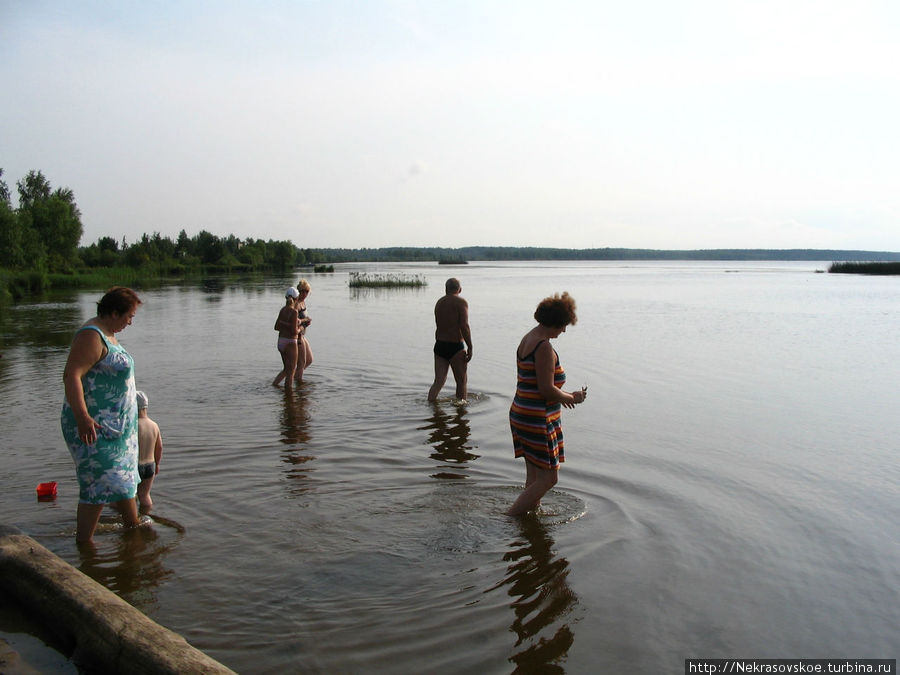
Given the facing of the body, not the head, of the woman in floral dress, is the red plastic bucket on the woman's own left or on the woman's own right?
on the woman's own left

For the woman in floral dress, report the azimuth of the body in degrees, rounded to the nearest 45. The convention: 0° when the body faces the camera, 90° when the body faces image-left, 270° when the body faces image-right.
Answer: approximately 270°

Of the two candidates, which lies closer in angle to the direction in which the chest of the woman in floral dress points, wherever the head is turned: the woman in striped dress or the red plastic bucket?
the woman in striped dress

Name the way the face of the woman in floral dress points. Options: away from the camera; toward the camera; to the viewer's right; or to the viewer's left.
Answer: to the viewer's right

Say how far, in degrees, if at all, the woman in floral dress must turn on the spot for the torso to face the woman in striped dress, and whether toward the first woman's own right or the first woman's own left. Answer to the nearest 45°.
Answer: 0° — they already face them

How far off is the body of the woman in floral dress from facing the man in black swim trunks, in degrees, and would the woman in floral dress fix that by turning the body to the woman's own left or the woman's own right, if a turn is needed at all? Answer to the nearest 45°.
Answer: approximately 45° to the woman's own left

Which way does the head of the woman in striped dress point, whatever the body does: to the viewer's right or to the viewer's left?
to the viewer's right
